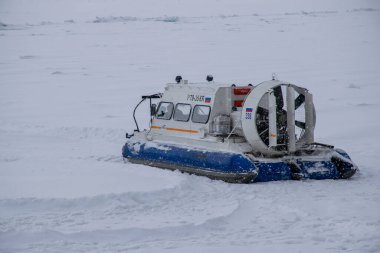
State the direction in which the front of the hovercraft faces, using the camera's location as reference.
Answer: facing away from the viewer and to the left of the viewer
